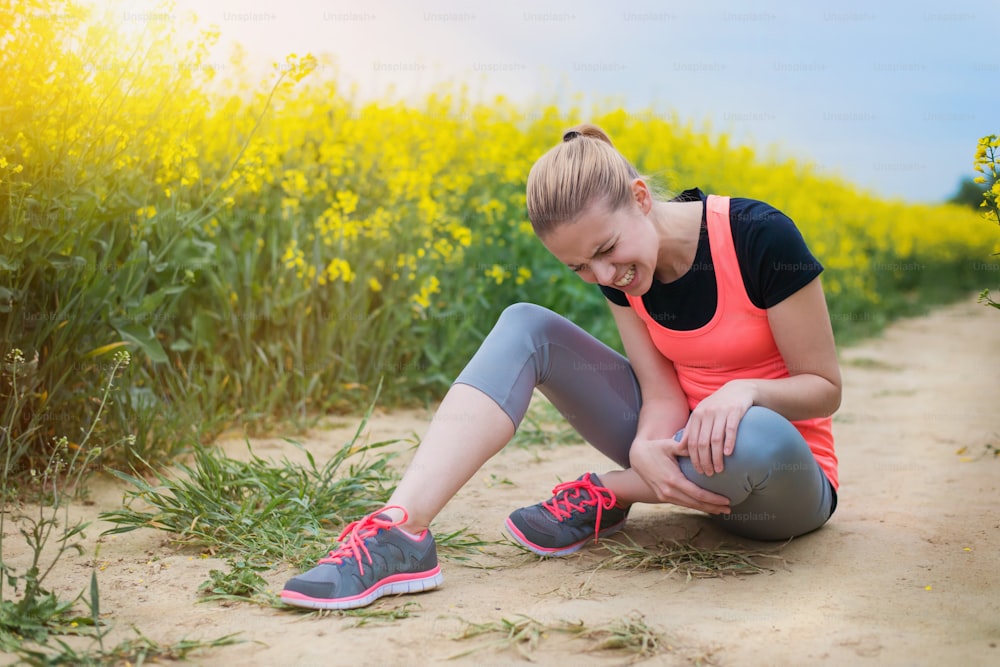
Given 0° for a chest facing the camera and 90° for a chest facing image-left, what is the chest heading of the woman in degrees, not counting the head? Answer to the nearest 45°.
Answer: approximately 45°

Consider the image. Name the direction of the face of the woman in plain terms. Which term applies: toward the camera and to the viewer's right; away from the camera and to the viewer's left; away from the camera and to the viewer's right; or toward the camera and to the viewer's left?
toward the camera and to the viewer's left
